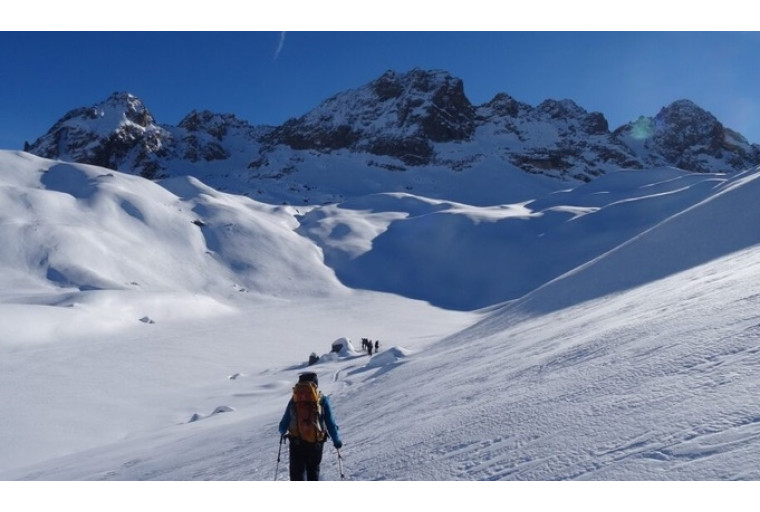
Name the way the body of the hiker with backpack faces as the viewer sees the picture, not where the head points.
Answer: away from the camera
